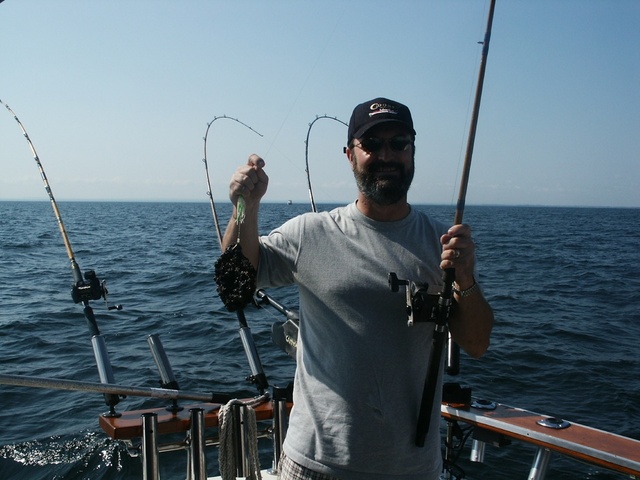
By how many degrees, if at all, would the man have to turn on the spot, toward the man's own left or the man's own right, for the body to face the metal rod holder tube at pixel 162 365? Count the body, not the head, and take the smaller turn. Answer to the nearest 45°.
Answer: approximately 135° to the man's own right

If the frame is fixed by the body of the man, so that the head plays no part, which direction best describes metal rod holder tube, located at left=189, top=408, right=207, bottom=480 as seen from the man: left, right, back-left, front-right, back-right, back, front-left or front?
back-right

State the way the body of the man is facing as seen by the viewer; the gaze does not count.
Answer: toward the camera

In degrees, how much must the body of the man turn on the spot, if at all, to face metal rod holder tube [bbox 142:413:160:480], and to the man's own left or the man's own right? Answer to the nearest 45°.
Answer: approximately 135° to the man's own right

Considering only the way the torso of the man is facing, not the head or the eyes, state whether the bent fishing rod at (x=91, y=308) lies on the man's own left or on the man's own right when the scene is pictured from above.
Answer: on the man's own right
